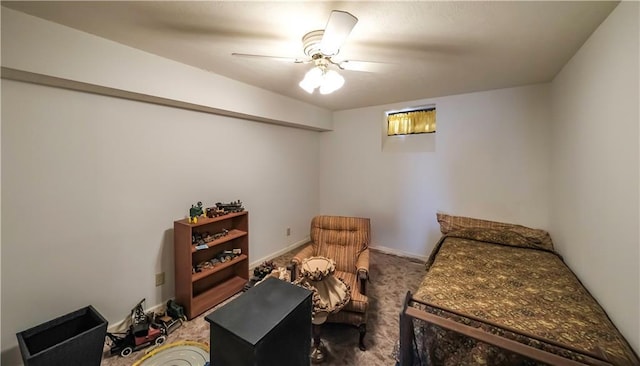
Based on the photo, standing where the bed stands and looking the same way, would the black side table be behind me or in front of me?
in front

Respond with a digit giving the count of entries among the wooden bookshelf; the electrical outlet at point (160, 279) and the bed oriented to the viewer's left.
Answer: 0

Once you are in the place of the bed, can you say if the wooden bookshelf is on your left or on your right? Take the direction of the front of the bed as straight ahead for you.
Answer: on your right

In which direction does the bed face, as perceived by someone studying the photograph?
facing the viewer

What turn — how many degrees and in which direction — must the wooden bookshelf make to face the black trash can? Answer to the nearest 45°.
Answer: approximately 90° to its right

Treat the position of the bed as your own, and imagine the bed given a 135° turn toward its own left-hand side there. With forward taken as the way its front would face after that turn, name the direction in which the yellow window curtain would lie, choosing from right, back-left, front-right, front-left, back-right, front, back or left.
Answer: left

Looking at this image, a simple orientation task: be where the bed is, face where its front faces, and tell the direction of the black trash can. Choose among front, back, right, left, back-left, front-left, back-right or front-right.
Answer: front-right

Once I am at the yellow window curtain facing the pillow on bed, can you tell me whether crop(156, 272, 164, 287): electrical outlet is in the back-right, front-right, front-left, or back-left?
back-right
